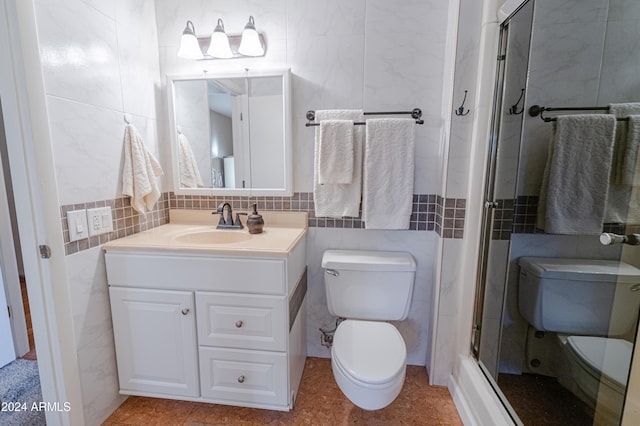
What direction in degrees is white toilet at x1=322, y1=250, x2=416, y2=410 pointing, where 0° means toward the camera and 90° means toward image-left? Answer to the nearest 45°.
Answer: approximately 0°

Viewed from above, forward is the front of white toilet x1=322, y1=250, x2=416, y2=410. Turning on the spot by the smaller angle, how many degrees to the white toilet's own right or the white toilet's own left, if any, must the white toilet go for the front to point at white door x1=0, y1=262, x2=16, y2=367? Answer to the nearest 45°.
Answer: approximately 90° to the white toilet's own right

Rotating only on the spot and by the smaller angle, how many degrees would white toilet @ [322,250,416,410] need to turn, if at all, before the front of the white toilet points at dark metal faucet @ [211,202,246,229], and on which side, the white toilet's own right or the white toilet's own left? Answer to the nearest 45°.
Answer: approximately 90° to the white toilet's own right

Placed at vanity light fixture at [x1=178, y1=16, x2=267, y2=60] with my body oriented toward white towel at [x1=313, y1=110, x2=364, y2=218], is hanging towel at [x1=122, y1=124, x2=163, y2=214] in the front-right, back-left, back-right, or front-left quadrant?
back-right

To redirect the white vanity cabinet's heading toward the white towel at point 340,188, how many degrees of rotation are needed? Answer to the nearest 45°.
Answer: approximately 90° to its left

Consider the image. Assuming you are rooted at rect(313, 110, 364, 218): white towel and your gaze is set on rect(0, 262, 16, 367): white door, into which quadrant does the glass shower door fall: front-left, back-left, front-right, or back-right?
back-left

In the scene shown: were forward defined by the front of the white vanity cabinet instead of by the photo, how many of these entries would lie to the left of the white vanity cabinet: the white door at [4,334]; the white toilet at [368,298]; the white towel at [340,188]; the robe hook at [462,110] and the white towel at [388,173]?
4

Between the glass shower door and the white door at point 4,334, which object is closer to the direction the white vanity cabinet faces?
the glass shower door

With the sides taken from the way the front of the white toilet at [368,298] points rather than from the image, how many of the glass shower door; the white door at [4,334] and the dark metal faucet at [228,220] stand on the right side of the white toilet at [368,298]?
2

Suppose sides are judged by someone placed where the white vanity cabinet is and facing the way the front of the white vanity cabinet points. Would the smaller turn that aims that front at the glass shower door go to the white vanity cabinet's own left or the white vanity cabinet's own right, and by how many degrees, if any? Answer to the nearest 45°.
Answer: approximately 90° to the white vanity cabinet's own left

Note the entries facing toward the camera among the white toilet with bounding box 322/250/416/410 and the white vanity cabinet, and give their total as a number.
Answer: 2
